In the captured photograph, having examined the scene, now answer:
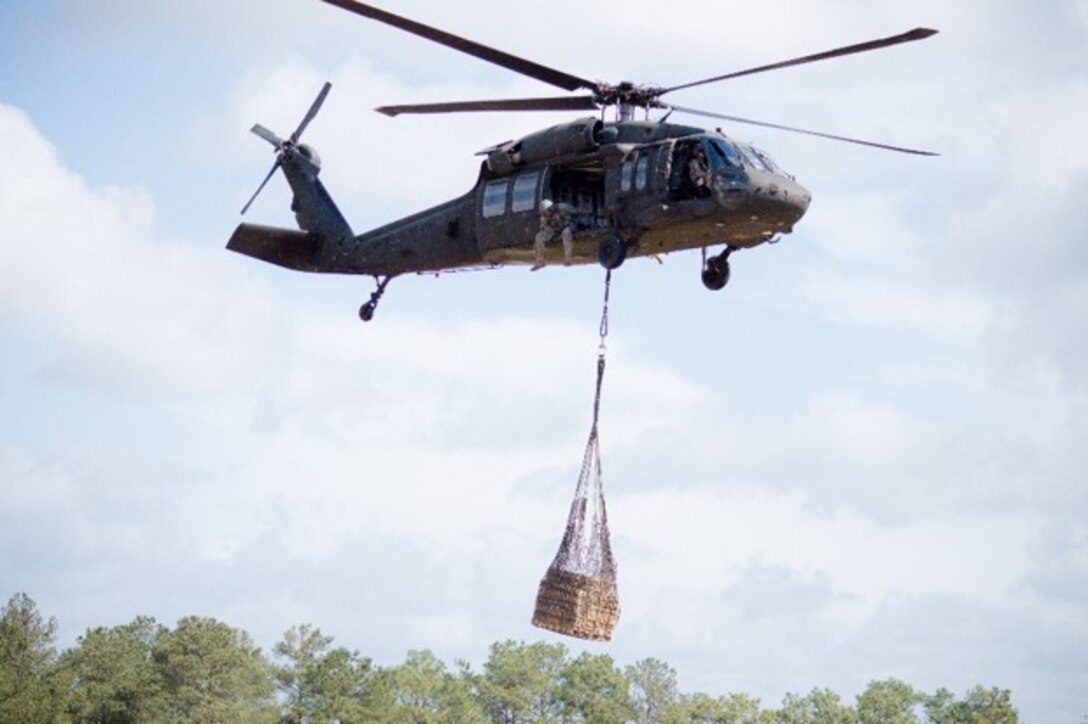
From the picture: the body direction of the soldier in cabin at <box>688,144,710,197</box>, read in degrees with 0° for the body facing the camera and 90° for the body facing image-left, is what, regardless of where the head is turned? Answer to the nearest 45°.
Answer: approximately 315°

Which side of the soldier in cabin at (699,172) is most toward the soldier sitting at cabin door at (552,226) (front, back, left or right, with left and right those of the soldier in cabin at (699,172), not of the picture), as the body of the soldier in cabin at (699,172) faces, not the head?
back

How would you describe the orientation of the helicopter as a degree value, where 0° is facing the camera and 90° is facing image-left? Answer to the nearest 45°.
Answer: approximately 315°
